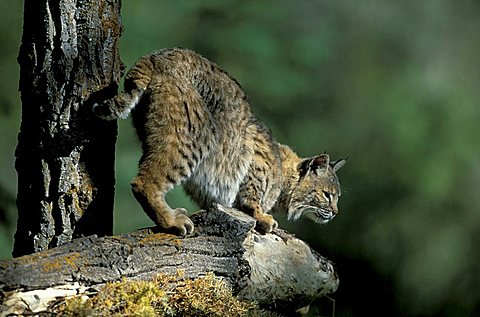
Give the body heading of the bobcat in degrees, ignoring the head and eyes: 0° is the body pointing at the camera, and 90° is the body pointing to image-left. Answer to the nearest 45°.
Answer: approximately 270°

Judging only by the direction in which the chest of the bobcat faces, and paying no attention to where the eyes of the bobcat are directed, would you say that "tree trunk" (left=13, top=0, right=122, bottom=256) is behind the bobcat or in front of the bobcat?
behind
